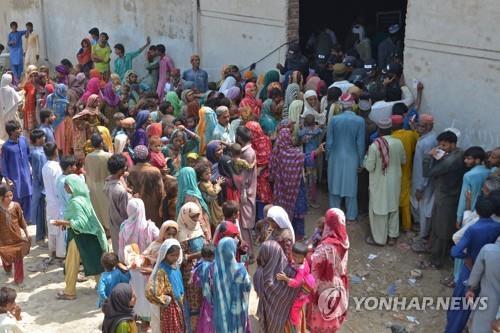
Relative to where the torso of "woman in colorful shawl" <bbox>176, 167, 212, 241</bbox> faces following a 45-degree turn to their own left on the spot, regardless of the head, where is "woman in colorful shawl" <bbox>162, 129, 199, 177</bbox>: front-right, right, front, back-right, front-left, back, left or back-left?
front-right

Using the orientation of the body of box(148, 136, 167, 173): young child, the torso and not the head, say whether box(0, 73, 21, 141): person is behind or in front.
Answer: behind

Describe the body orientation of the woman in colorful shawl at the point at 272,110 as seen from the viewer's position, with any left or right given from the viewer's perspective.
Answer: facing away from the viewer and to the right of the viewer

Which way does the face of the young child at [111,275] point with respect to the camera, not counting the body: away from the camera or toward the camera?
away from the camera
